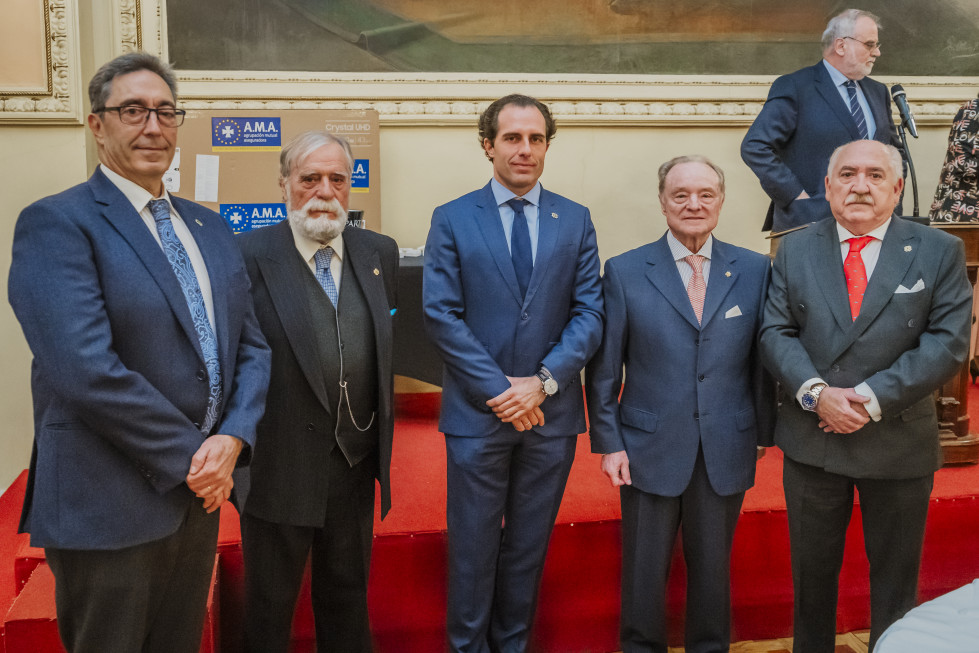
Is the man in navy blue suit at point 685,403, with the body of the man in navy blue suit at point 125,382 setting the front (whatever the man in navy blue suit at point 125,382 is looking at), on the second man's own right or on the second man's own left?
on the second man's own left

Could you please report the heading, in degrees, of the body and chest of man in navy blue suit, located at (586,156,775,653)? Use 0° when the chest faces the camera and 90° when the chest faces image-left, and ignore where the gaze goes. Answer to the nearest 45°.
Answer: approximately 0°
